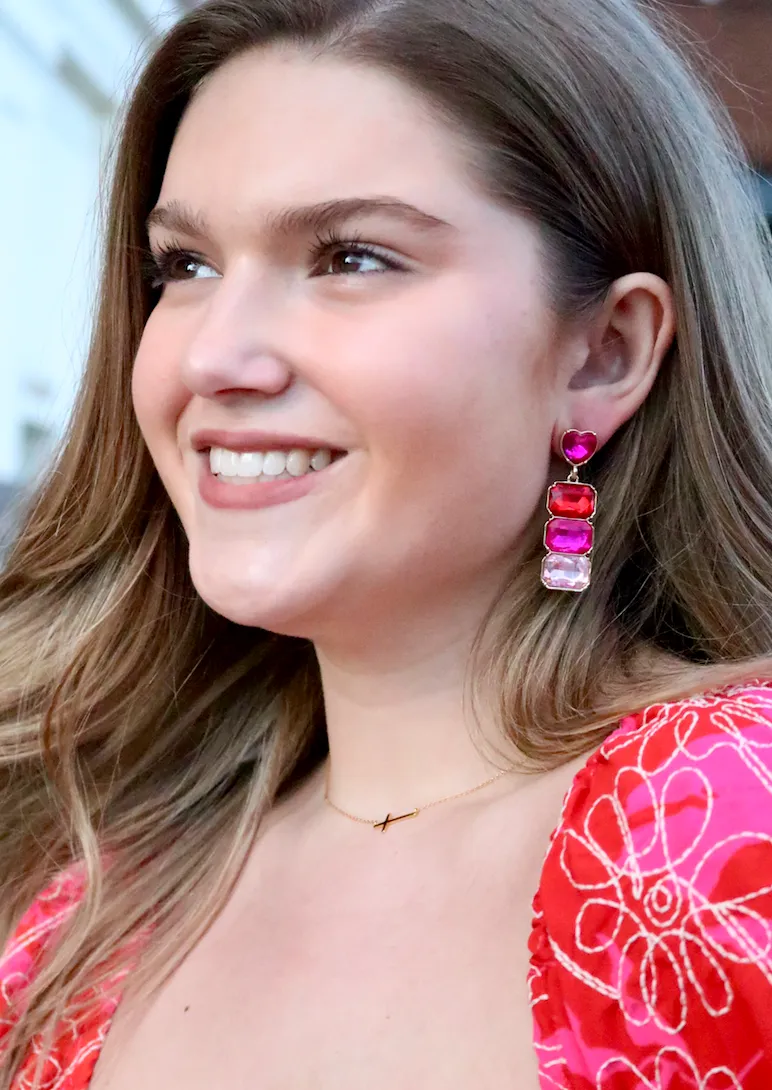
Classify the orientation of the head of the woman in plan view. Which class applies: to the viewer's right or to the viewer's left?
to the viewer's left

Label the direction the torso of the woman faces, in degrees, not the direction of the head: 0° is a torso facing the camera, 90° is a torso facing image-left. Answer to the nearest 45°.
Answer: approximately 45°
